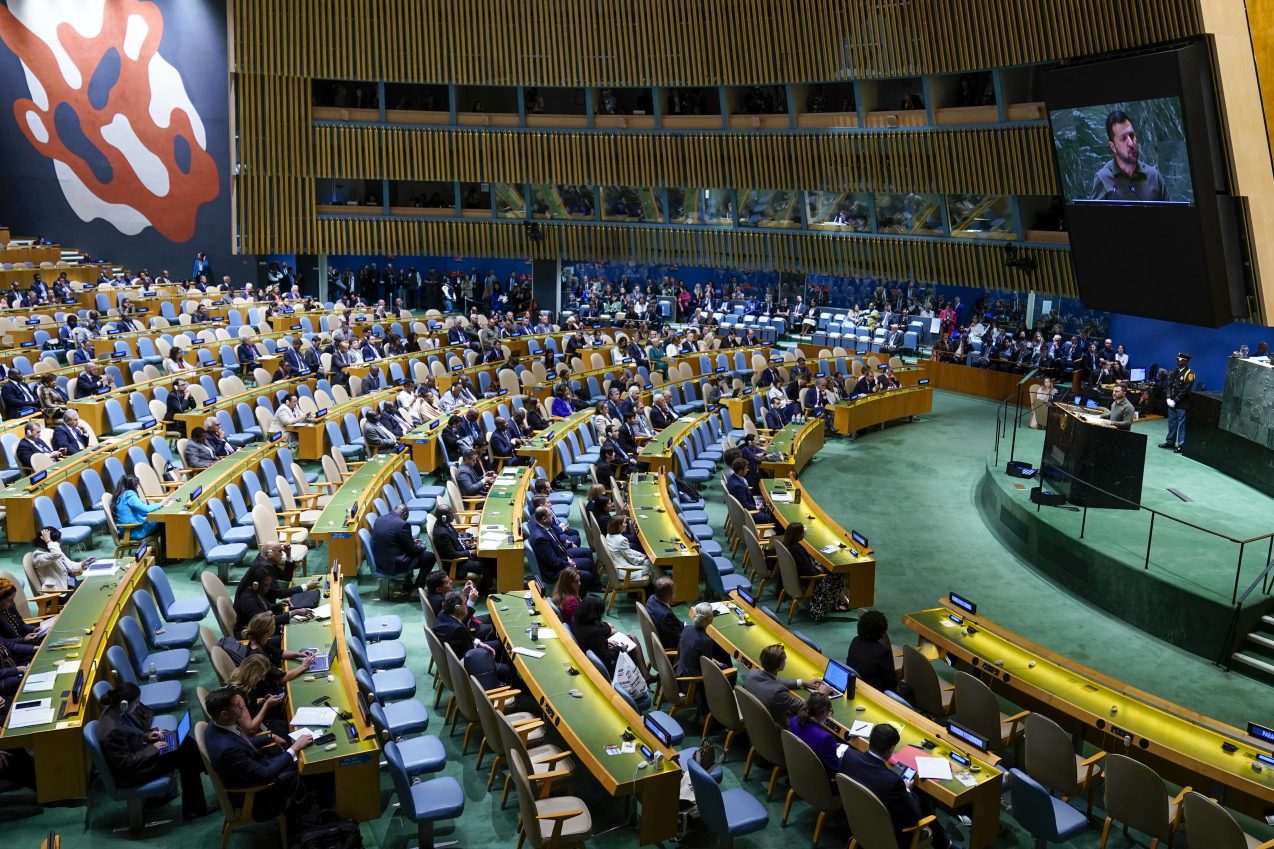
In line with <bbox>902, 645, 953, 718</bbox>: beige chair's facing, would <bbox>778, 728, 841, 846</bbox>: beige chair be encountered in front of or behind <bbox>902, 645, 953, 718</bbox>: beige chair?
behind

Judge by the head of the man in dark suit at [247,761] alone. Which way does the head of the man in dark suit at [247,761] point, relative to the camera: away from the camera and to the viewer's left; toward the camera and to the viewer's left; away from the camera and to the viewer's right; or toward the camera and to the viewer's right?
away from the camera and to the viewer's right

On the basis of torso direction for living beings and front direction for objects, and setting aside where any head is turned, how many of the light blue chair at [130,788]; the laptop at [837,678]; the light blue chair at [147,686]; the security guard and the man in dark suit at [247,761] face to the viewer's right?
3

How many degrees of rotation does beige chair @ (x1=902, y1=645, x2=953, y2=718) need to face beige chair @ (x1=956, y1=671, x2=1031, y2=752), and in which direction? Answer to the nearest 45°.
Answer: approximately 90° to its right

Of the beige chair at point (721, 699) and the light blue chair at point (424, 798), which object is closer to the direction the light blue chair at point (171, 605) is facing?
the beige chair

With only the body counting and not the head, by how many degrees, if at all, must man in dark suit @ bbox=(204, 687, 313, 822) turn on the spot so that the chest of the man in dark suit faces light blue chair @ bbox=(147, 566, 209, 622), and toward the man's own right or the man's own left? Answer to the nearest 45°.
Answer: approximately 90° to the man's own left

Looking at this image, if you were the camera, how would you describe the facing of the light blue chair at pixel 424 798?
facing to the right of the viewer

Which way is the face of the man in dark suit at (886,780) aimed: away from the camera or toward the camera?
away from the camera
